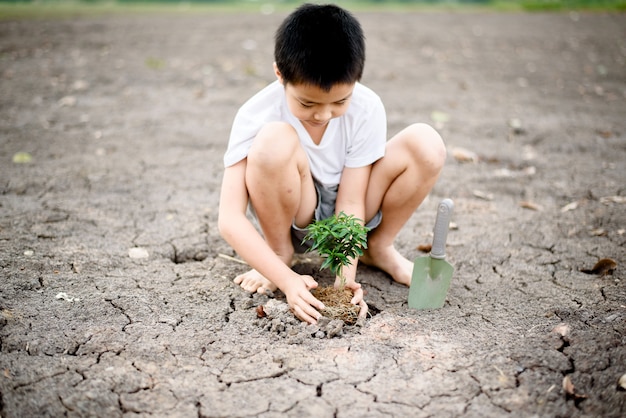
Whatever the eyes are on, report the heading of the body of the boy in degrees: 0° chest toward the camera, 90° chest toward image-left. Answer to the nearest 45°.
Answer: approximately 0°

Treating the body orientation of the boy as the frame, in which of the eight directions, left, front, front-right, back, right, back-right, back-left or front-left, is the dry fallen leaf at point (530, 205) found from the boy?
back-left

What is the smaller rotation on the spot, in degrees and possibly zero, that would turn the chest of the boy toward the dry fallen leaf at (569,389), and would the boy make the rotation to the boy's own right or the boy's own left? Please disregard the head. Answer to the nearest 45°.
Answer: approximately 45° to the boy's own left

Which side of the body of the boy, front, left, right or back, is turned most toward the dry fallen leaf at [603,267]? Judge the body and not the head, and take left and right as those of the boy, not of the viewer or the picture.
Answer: left
